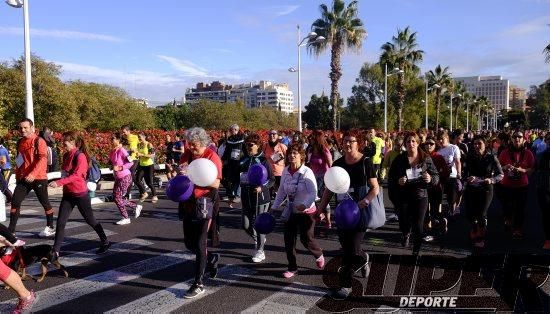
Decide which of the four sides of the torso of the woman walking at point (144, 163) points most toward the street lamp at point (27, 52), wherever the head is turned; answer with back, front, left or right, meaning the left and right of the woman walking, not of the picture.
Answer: right

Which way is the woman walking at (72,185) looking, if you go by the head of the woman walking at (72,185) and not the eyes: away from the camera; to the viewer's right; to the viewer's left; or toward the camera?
to the viewer's left

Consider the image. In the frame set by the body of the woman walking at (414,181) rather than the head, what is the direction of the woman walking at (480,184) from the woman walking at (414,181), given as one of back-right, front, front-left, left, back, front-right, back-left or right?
back-left

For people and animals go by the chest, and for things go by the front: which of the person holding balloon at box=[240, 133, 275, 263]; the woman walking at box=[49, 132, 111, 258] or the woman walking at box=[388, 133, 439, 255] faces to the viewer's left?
the woman walking at box=[49, 132, 111, 258]

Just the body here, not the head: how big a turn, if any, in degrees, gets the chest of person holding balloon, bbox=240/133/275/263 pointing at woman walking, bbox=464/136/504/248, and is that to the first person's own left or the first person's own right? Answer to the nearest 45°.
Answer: approximately 90° to the first person's own left

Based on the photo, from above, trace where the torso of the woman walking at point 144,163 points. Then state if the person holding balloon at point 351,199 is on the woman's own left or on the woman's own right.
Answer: on the woman's own left

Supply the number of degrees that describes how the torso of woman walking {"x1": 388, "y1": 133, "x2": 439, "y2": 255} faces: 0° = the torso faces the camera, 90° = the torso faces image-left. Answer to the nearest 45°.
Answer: approximately 0°

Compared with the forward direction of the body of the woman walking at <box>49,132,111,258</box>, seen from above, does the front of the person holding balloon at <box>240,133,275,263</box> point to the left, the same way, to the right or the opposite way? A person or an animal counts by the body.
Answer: to the left

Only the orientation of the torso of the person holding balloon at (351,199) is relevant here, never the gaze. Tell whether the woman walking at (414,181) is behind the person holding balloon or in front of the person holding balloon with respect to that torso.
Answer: behind

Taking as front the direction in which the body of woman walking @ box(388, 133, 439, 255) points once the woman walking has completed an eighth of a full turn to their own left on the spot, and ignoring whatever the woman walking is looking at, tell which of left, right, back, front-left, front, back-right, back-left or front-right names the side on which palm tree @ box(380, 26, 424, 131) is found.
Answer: back-left

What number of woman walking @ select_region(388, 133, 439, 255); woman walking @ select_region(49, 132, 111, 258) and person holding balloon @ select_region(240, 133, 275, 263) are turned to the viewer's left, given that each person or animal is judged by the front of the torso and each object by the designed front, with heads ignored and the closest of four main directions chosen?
1

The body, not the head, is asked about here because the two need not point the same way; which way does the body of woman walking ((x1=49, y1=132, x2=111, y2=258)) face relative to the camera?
to the viewer's left

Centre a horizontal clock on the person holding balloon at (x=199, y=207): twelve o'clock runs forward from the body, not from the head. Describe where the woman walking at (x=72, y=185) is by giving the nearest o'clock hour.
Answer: The woman walking is roughly at 3 o'clock from the person holding balloon.

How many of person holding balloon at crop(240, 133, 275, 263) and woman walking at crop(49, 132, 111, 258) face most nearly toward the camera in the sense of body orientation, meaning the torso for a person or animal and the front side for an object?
1

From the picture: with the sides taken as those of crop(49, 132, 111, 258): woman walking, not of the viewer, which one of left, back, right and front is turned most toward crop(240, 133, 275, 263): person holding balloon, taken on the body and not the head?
back

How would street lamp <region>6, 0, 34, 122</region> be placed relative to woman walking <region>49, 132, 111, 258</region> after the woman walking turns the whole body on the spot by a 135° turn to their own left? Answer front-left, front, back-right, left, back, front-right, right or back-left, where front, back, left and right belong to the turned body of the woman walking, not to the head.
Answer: back-left

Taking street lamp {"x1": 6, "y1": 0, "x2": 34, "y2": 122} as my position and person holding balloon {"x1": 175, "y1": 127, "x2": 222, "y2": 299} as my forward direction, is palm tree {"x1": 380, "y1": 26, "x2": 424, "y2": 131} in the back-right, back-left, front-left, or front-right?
back-left
